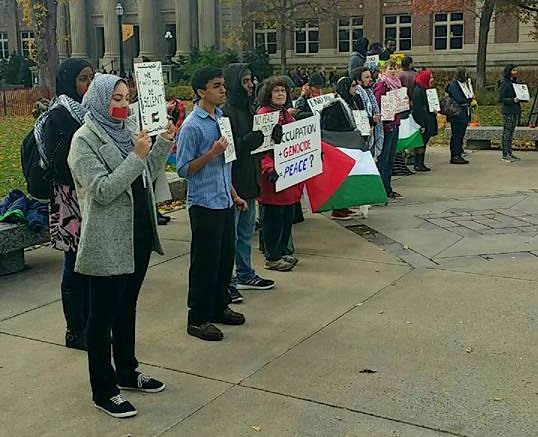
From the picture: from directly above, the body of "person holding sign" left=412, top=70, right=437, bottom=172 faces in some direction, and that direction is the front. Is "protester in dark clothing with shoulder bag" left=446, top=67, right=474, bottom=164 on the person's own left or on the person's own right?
on the person's own left

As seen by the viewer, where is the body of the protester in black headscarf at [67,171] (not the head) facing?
to the viewer's right

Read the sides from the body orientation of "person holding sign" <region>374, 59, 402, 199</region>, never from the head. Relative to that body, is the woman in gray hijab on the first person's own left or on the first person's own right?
on the first person's own right

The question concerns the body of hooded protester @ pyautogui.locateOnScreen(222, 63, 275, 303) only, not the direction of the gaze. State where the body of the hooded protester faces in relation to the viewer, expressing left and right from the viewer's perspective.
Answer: facing to the right of the viewer

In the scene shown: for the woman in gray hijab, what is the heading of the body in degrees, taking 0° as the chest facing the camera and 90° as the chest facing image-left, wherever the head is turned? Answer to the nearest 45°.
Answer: approximately 315°

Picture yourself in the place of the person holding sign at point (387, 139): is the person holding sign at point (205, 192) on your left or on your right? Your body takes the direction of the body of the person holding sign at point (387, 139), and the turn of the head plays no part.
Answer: on your right

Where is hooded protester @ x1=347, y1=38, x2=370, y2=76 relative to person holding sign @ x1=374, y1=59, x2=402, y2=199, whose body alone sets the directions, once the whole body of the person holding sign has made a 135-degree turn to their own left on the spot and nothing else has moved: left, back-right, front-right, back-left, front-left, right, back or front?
front

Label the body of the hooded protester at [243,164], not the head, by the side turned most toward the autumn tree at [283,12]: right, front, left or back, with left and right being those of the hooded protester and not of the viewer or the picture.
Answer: left

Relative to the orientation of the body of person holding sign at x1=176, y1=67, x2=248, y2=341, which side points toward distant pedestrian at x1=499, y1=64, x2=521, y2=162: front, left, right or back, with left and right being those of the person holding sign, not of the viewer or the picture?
left

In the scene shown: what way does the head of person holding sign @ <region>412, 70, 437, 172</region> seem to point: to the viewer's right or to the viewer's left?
to the viewer's right

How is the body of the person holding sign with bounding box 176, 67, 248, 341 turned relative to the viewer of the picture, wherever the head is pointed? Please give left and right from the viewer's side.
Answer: facing the viewer and to the right of the viewer

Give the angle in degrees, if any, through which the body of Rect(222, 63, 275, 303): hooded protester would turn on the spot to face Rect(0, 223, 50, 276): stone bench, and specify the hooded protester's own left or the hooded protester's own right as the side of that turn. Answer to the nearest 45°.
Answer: approximately 135° to the hooded protester's own left
